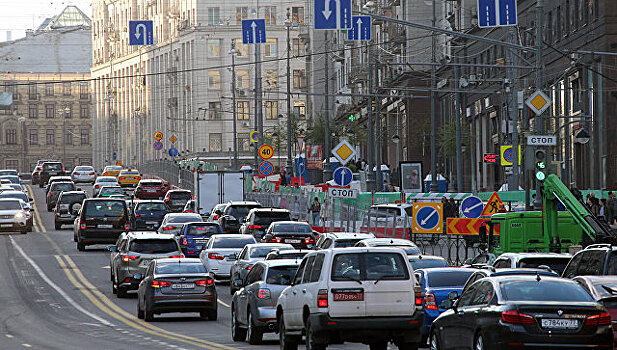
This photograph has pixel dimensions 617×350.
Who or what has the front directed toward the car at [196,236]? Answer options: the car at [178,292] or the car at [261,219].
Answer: the car at [178,292]

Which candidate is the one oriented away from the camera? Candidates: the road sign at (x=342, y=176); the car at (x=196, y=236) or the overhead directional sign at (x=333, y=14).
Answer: the car

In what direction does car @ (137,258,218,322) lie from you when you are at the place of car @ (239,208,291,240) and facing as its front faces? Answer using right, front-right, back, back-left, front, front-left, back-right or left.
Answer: back

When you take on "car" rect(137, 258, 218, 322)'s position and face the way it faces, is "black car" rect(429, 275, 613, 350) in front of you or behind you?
behind

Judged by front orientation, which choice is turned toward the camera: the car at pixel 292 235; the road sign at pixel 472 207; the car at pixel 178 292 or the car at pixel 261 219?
the road sign

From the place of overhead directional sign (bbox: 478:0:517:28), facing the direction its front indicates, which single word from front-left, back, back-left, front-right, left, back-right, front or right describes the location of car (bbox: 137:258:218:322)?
front-right

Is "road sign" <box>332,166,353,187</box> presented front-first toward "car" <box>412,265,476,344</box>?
yes

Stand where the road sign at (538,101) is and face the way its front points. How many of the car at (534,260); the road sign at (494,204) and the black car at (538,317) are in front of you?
2

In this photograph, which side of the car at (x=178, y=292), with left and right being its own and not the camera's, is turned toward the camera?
back

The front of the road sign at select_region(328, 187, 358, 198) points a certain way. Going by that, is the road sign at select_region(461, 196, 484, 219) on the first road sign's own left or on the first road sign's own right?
on the first road sign's own left

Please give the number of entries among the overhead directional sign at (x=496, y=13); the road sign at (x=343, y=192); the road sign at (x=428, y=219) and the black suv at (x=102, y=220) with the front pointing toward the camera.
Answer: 3

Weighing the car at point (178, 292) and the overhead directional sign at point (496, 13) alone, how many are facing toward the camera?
1

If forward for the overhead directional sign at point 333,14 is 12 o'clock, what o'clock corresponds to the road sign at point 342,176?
The road sign is roughly at 6 o'clock from the overhead directional sign.

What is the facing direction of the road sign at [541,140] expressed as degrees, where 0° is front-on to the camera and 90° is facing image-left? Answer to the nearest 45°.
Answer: approximately 0°

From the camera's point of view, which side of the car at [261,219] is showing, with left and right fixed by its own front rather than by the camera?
back

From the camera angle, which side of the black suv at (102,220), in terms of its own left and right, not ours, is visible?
back

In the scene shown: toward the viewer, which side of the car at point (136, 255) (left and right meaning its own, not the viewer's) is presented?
back

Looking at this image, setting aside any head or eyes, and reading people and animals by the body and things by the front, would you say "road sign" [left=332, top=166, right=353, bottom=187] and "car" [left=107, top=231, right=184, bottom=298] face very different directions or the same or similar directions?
very different directions

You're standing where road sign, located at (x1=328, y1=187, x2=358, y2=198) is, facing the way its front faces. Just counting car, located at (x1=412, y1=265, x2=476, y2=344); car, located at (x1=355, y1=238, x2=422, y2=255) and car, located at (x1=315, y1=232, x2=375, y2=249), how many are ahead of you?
3
